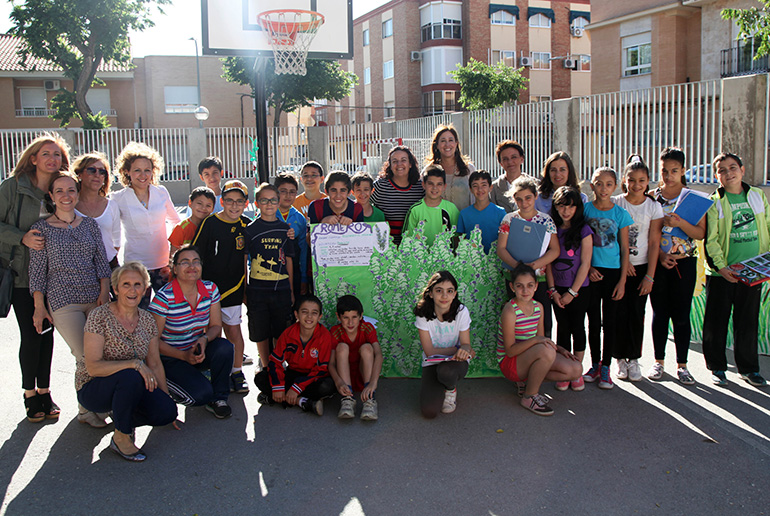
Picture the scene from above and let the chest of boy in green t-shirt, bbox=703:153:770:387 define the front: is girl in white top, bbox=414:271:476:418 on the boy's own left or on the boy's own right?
on the boy's own right

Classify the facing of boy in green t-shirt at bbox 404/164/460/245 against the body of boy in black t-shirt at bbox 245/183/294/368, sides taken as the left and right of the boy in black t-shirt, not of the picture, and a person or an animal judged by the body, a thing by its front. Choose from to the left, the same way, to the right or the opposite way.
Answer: the same way

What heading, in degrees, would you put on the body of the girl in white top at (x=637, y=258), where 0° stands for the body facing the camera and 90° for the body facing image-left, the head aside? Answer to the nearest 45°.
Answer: approximately 0°

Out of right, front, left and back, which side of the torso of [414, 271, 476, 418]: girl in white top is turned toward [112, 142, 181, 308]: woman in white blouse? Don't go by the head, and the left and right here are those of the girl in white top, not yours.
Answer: right

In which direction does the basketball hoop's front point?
toward the camera

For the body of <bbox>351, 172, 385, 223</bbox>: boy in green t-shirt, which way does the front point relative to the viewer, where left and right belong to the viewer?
facing the viewer

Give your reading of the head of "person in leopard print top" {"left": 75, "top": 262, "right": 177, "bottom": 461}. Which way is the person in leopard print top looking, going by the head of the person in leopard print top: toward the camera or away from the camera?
toward the camera

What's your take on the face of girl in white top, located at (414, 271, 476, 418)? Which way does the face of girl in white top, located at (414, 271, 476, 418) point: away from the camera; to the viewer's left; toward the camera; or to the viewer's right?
toward the camera

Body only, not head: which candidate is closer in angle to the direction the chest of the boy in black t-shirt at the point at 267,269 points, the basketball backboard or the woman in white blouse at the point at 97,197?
the woman in white blouse

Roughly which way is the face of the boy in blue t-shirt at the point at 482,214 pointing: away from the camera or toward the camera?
toward the camera

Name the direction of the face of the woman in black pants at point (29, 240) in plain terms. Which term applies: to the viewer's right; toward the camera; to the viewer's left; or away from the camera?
toward the camera

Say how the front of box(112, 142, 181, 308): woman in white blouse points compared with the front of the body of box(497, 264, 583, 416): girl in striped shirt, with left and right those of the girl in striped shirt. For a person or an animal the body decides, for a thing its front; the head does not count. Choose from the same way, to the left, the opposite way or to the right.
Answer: the same way

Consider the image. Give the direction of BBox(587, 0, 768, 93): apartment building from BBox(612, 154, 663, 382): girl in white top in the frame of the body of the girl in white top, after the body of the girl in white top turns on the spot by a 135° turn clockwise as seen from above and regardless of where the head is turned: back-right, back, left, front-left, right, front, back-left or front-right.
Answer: front-right
